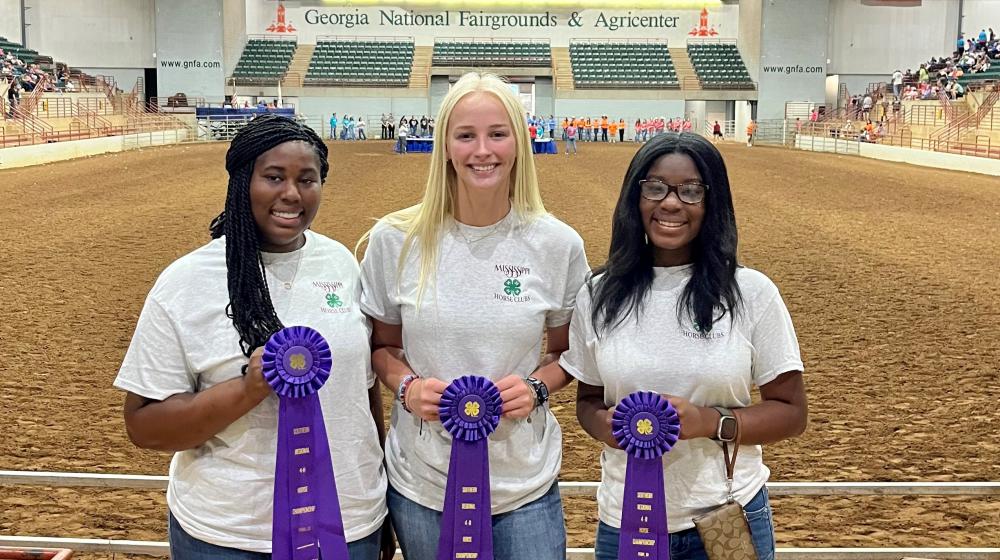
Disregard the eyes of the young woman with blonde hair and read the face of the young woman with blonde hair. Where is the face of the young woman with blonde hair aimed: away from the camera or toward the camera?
toward the camera

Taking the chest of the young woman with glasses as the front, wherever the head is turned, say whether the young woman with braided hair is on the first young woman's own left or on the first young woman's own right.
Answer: on the first young woman's own right

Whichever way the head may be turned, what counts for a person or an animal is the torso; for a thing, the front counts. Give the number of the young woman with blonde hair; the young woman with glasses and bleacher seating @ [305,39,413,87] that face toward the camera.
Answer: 3

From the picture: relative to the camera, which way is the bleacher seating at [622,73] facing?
toward the camera

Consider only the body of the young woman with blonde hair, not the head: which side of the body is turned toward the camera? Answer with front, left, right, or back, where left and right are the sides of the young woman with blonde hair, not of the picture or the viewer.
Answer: front

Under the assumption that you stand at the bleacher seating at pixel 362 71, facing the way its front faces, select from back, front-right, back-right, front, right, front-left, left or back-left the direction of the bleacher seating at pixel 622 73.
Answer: left

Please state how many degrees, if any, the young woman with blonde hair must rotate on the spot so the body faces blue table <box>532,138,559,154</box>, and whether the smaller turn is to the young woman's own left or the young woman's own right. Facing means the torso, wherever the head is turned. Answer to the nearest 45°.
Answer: approximately 180°

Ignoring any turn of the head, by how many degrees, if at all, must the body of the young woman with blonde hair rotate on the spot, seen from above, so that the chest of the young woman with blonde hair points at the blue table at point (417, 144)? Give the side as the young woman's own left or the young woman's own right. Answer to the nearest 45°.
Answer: approximately 180°

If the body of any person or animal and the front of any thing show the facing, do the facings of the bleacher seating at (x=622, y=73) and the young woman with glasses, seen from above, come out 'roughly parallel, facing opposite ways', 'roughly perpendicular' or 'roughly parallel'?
roughly parallel

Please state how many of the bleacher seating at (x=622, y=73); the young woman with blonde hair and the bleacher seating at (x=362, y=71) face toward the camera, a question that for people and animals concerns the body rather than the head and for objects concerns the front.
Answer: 3

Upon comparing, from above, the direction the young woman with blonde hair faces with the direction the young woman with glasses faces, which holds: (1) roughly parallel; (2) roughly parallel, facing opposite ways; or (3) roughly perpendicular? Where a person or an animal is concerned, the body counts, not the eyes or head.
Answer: roughly parallel

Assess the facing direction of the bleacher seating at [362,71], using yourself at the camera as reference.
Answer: facing the viewer

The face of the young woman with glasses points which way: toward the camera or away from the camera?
toward the camera

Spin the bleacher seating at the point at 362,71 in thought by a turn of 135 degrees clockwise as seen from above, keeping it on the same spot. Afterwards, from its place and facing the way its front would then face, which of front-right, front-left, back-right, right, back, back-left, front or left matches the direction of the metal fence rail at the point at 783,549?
back-left
